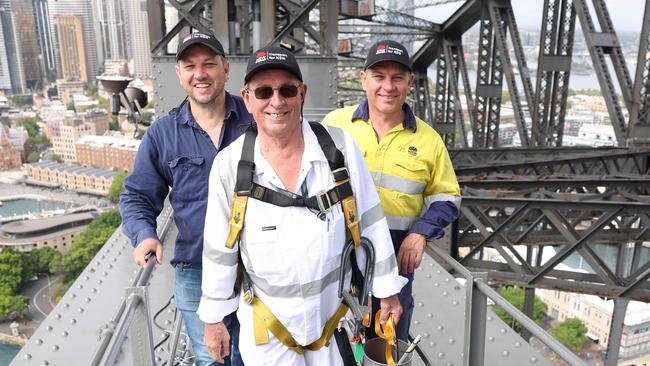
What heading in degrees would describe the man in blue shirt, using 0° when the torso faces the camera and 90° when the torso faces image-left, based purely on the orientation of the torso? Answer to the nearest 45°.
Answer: approximately 0°

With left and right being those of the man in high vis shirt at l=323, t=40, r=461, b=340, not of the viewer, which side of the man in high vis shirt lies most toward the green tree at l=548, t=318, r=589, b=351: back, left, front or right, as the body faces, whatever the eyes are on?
back

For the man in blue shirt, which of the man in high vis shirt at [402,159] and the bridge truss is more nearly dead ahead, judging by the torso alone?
the man in high vis shirt

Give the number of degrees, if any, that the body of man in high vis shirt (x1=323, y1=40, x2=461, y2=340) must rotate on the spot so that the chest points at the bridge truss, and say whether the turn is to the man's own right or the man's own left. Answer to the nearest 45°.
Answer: approximately 180°

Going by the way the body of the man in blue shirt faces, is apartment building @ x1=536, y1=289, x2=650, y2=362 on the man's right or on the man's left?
on the man's left

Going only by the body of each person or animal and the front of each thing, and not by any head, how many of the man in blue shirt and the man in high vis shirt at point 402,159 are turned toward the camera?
2

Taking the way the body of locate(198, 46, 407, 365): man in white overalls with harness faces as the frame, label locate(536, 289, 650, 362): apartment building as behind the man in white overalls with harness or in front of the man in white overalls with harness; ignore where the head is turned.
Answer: behind
